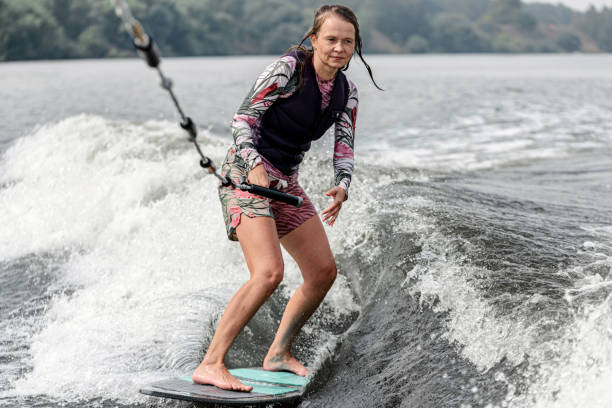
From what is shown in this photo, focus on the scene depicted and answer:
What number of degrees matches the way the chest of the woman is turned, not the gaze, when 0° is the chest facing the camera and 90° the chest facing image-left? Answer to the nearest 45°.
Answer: approximately 315°
